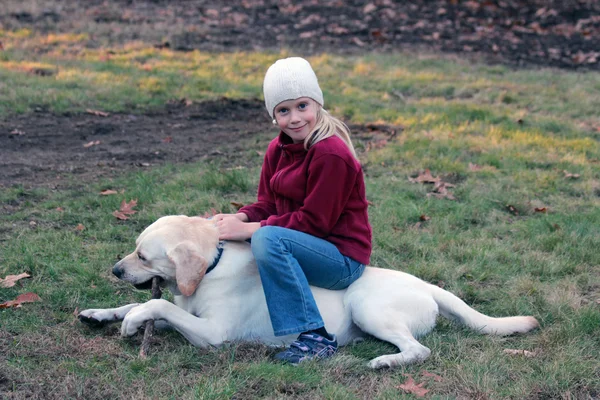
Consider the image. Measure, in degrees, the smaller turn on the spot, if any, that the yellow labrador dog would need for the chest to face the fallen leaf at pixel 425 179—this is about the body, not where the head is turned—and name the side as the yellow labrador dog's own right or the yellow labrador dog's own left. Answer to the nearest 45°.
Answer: approximately 135° to the yellow labrador dog's own right

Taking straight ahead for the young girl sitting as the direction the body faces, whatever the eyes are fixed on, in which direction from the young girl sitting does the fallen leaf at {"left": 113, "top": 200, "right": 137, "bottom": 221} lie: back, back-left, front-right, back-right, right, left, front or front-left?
right

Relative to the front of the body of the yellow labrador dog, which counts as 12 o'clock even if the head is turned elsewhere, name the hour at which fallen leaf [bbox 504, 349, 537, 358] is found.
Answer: The fallen leaf is roughly at 6 o'clock from the yellow labrador dog.

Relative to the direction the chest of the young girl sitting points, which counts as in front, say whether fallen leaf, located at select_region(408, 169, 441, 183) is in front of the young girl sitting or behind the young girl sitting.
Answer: behind

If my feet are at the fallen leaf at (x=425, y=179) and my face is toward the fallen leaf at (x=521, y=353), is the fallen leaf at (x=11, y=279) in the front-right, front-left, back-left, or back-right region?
front-right

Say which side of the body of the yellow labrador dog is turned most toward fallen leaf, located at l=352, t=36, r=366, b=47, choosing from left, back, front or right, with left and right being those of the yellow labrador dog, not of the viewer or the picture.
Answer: right

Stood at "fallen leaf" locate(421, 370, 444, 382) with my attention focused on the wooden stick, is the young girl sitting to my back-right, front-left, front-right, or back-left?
front-right

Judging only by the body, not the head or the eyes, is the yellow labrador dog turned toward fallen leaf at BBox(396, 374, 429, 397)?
no

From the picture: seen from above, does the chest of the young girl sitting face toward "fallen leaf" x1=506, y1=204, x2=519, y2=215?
no

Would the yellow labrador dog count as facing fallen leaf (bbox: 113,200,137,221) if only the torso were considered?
no

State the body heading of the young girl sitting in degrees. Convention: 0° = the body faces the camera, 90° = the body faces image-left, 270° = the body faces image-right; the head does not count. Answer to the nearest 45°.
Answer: approximately 45°

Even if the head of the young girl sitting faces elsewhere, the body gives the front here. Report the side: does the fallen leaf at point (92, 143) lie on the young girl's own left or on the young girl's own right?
on the young girl's own right

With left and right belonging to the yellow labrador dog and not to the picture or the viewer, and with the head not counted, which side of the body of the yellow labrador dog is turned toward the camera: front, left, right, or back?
left

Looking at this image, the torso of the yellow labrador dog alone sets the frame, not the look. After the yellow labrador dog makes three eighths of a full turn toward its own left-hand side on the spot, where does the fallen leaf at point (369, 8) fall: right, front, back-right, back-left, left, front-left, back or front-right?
back-left

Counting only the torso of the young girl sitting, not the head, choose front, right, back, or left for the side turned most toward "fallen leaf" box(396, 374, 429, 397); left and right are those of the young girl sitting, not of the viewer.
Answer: left

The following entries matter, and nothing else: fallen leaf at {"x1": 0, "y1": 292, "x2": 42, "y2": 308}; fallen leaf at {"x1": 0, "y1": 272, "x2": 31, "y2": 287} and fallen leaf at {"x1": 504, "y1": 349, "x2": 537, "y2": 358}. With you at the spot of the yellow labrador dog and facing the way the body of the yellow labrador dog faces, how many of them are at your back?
1
